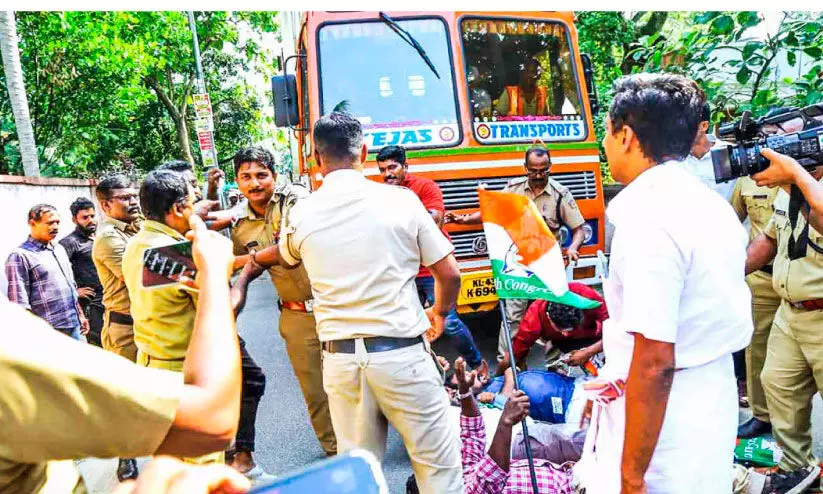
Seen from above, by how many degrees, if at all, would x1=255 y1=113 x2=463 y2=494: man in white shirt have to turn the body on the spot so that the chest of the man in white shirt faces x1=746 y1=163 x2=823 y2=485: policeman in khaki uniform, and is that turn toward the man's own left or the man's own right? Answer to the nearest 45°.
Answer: approximately 90° to the man's own right

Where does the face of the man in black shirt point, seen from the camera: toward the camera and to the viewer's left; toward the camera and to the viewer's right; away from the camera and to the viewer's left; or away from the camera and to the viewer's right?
toward the camera and to the viewer's right

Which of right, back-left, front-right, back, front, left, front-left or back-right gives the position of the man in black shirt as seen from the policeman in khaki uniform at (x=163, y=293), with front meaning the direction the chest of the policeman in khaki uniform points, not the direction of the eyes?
front-left

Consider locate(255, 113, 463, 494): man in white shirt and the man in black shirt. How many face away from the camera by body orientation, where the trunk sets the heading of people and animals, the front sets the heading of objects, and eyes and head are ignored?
1

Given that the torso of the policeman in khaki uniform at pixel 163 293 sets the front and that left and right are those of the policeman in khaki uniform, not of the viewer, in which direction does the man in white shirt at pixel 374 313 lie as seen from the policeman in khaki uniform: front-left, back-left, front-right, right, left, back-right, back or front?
right

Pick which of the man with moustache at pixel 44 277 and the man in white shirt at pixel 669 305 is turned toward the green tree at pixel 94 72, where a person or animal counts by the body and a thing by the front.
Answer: the man in white shirt

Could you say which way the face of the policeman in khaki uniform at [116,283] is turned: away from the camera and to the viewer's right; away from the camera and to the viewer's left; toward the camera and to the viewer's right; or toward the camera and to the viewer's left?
toward the camera and to the viewer's right

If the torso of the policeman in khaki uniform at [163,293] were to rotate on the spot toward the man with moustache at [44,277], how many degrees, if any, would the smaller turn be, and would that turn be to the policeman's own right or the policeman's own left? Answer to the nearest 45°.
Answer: approximately 45° to the policeman's own left

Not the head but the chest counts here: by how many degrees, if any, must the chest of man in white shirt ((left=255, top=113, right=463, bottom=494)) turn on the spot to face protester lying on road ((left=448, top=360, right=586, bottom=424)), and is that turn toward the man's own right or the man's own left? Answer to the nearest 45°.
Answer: approximately 45° to the man's own right

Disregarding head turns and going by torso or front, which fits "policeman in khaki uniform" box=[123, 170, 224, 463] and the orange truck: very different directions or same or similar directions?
very different directions

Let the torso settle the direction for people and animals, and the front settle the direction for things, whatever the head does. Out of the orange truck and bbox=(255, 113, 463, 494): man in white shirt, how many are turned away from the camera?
1

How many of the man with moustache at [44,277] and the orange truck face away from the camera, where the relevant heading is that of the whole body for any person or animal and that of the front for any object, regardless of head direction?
0

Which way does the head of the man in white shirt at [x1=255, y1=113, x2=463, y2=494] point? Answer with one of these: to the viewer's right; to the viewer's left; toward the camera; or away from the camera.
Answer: away from the camera

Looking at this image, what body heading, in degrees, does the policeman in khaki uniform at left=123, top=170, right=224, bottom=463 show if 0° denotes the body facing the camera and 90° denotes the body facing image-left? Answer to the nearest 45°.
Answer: approximately 225°

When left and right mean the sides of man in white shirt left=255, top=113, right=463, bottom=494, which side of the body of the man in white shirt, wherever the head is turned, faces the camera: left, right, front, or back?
back

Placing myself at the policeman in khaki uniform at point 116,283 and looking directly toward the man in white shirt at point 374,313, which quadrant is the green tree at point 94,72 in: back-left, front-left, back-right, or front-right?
back-left
